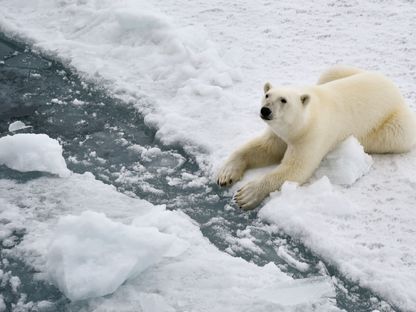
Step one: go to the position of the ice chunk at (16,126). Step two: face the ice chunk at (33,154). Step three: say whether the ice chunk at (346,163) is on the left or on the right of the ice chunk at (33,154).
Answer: left

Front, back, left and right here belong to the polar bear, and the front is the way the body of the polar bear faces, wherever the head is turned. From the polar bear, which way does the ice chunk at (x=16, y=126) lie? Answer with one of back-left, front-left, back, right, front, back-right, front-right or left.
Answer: front-right

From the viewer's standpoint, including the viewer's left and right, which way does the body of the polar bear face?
facing the viewer and to the left of the viewer

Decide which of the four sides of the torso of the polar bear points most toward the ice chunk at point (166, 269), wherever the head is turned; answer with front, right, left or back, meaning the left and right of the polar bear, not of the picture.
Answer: front

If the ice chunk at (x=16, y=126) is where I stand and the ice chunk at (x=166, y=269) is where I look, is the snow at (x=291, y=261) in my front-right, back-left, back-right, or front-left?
front-left

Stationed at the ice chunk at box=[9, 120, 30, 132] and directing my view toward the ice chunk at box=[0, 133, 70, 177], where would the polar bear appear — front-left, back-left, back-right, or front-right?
front-left

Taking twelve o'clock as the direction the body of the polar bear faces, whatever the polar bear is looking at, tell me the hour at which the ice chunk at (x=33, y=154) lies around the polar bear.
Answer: The ice chunk is roughly at 1 o'clock from the polar bear.

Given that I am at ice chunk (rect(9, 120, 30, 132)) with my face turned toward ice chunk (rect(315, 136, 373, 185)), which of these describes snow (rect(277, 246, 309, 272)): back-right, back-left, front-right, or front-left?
front-right

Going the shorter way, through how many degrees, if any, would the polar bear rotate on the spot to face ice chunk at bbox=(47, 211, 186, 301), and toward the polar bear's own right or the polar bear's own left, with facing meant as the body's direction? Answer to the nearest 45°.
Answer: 0° — it already faces it
